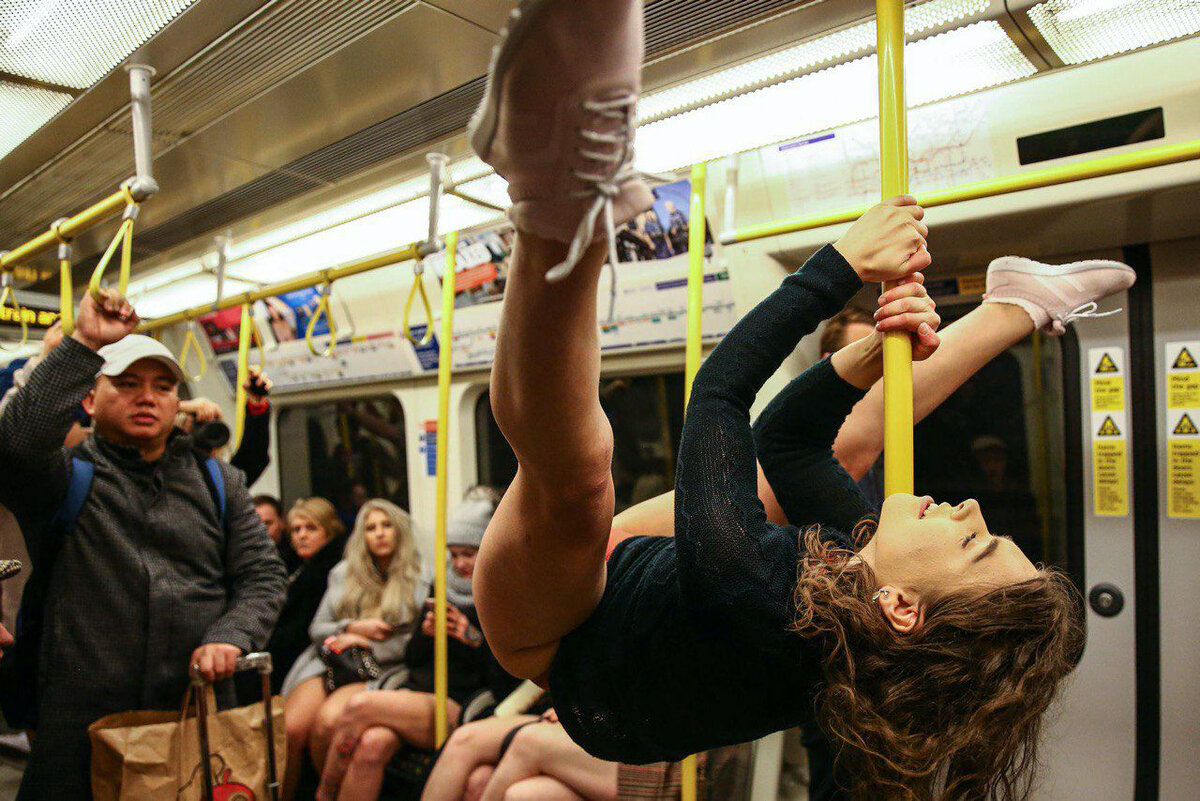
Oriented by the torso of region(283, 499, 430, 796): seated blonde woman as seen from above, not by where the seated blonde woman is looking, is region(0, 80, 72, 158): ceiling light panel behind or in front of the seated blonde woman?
in front

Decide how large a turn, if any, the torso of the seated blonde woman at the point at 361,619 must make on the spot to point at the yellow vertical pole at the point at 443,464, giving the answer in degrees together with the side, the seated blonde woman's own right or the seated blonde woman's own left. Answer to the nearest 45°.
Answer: approximately 45° to the seated blonde woman's own left

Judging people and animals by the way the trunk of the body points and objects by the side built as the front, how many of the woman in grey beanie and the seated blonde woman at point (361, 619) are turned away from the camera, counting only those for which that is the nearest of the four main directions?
0

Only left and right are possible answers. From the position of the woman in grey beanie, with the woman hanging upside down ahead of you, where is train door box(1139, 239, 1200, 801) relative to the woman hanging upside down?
left

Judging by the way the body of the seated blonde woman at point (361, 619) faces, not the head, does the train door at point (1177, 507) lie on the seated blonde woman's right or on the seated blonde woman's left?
on the seated blonde woman's left

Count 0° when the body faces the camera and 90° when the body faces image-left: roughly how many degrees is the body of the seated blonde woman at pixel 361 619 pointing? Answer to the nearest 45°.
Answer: approximately 45°
